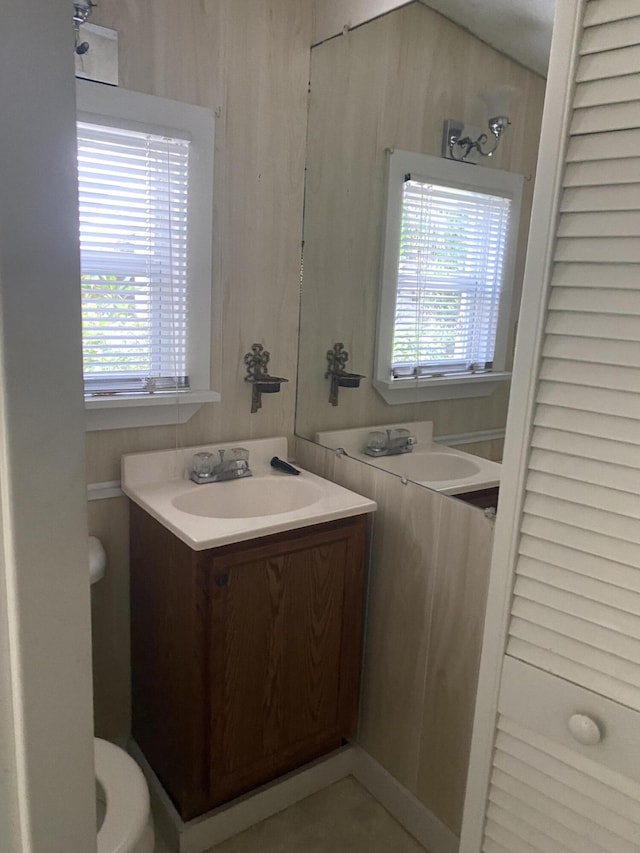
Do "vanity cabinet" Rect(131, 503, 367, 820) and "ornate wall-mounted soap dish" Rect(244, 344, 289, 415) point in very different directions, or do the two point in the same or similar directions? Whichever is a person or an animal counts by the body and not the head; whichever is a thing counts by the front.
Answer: same or similar directions

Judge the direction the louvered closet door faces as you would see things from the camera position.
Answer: facing the viewer and to the left of the viewer

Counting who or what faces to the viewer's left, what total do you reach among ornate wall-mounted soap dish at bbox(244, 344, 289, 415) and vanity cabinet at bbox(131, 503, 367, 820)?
0

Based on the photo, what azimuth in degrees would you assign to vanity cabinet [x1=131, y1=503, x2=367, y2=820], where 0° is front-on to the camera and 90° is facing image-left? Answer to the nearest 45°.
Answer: approximately 315°

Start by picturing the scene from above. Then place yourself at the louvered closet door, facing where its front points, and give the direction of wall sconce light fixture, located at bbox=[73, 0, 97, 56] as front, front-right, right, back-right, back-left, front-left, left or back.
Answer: front-right

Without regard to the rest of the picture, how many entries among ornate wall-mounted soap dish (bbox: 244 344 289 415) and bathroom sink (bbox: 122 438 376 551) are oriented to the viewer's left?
0

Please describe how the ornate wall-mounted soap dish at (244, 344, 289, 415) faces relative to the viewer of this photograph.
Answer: facing the viewer and to the right of the viewer
